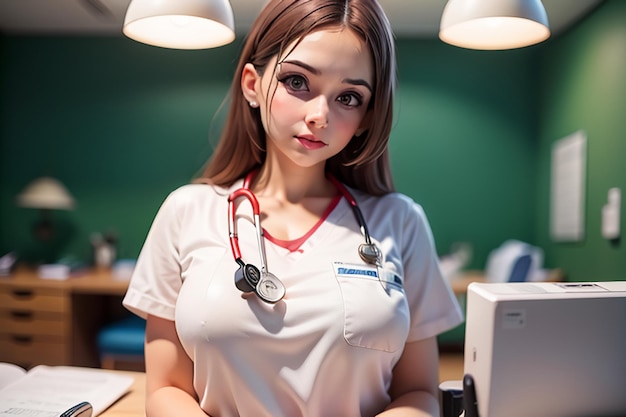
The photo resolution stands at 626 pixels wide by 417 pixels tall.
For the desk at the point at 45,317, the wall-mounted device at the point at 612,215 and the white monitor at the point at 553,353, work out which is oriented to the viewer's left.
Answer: the wall-mounted device

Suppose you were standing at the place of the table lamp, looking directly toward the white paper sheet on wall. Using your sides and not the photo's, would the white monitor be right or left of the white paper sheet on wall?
right

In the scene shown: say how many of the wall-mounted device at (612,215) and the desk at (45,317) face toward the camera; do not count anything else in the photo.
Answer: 1

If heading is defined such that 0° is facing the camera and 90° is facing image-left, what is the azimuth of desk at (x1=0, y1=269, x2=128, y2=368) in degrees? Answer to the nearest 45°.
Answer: approximately 0°

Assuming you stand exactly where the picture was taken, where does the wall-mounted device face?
facing to the left of the viewer

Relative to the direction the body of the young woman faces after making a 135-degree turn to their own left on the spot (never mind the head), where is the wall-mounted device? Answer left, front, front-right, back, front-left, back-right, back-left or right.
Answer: front

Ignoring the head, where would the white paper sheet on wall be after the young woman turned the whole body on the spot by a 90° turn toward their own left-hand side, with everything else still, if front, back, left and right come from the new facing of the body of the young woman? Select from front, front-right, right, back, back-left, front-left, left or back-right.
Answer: front-left

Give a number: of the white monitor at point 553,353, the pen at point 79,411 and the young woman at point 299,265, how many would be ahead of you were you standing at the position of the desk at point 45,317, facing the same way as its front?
3

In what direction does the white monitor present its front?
away from the camera
